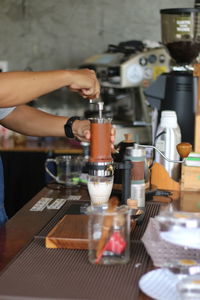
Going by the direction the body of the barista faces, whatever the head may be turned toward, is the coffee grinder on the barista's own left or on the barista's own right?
on the barista's own left

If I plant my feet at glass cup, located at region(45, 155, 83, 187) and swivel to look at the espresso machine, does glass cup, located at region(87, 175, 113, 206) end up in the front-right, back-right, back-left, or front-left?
back-right

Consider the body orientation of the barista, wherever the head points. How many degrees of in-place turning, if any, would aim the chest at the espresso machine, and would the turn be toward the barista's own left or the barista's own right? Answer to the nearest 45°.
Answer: approximately 90° to the barista's own left

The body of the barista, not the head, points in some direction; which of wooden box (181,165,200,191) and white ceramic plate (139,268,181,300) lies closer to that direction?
the wooden box

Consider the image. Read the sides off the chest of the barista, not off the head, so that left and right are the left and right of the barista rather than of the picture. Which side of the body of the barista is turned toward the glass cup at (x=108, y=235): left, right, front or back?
front

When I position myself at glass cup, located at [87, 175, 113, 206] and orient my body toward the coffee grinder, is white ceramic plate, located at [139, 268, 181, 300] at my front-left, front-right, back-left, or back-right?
back-right

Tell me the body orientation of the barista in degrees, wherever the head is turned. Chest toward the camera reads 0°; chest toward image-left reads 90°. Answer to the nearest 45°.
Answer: approximately 270°
